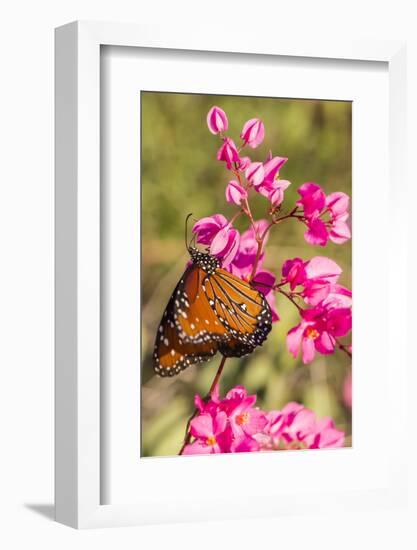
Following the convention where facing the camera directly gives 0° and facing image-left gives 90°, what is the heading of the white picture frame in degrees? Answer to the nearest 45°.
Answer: approximately 315°
